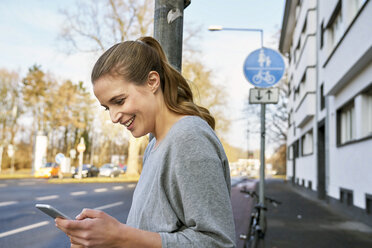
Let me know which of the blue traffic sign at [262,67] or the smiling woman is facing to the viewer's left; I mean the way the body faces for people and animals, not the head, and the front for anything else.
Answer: the smiling woman

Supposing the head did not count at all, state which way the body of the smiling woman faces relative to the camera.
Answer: to the viewer's left

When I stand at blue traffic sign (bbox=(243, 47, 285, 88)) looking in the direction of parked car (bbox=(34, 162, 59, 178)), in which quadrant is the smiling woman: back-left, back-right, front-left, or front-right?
back-left

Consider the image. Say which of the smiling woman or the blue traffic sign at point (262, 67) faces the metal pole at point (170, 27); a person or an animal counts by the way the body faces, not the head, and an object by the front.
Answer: the blue traffic sign

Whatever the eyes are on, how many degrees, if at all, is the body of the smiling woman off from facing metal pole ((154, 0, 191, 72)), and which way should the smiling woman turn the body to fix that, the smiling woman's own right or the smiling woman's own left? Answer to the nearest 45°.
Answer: approximately 90° to the smiling woman's own right

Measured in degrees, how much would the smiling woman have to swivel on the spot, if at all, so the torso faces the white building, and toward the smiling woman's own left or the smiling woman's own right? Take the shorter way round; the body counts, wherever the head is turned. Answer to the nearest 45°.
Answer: approximately 135° to the smiling woman's own right

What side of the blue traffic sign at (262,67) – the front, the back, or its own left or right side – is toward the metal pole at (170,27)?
front

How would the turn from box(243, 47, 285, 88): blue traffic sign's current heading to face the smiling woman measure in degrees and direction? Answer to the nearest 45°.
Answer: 0° — it already faces them

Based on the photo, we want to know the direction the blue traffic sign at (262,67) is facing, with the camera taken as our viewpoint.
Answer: facing the viewer

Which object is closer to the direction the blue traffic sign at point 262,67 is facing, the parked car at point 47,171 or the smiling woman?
the smiling woman

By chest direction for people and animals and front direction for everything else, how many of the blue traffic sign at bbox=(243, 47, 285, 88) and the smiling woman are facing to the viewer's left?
1
